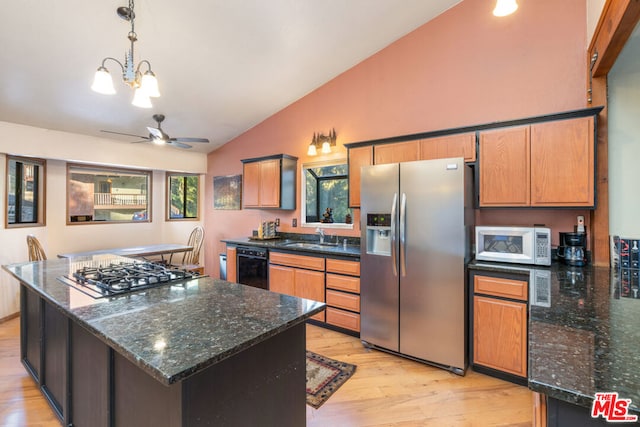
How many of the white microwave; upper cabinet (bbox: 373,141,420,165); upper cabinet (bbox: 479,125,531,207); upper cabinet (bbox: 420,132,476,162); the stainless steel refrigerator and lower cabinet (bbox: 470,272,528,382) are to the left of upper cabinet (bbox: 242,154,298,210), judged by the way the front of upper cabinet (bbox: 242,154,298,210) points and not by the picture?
6

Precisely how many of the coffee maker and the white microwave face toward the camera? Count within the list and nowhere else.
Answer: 2

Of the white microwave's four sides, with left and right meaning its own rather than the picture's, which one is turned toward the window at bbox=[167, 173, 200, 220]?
right

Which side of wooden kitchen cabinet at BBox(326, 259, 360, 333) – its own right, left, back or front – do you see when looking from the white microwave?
left

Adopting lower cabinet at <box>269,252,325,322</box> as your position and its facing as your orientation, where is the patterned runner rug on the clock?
The patterned runner rug is roughly at 10 o'clock from the lower cabinet.

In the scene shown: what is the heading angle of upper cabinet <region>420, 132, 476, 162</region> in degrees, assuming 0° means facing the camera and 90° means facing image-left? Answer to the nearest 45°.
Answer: approximately 45°
